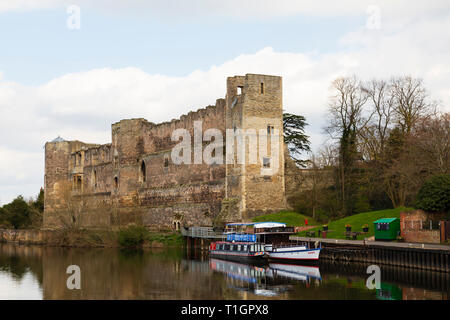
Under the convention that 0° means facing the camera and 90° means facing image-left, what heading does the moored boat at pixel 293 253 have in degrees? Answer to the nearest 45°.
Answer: approximately 270°

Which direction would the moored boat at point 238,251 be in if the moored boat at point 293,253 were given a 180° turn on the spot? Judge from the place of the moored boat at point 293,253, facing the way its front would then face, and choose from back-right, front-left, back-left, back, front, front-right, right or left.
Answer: front-right

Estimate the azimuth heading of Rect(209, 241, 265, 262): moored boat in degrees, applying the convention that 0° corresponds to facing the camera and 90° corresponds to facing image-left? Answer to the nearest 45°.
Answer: approximately 315°

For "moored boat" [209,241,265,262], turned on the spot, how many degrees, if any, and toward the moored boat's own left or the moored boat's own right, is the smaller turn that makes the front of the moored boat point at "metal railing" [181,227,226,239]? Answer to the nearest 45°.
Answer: approximately 135° to the moored boat's own left

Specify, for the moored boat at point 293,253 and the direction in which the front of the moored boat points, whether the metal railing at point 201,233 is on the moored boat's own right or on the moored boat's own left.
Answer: on the moored boat's own left

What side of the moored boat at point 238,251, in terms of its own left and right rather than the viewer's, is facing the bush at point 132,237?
back
